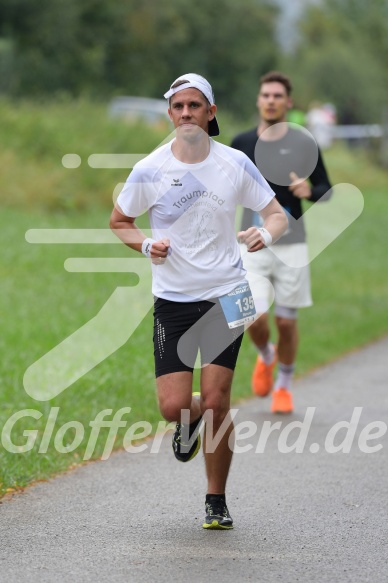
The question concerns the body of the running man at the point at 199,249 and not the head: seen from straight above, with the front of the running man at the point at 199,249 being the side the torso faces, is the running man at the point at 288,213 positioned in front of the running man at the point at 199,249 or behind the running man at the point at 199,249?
behind

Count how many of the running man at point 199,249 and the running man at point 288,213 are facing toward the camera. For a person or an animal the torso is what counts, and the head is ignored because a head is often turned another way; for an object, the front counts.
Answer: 2

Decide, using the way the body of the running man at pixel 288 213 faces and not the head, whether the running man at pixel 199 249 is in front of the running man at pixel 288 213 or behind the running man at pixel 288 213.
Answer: in front

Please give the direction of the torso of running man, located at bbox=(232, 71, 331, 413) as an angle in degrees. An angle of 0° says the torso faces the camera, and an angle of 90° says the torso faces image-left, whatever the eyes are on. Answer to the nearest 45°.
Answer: approximately 0°
